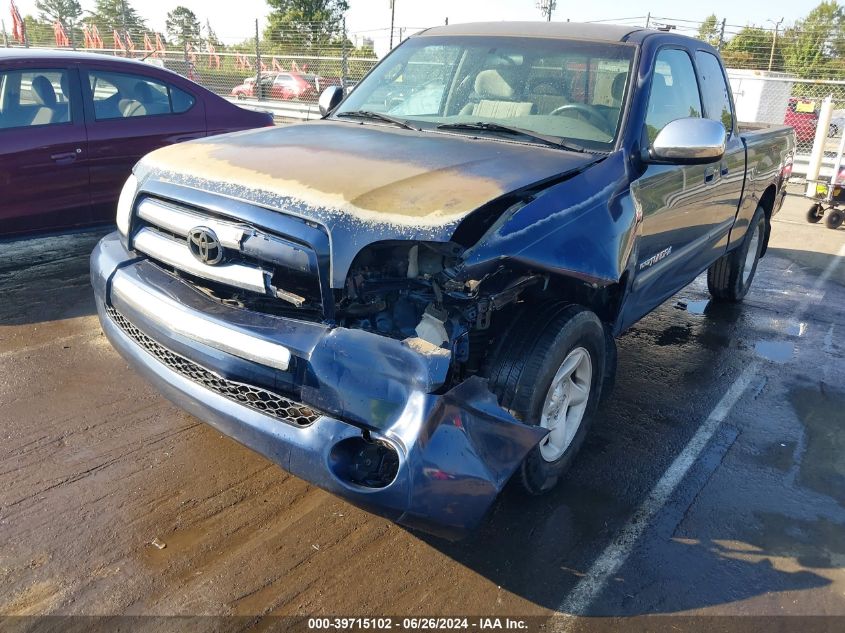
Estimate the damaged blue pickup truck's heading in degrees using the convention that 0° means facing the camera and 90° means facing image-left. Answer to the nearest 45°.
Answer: approximately 45°

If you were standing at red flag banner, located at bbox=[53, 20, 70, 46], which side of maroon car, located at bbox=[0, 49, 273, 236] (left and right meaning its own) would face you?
right

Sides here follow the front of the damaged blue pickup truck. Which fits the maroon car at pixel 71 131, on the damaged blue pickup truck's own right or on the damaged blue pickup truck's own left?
on the damaged blue pickup truck's own right

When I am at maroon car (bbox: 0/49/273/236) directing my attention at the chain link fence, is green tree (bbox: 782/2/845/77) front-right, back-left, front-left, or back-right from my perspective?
front-right

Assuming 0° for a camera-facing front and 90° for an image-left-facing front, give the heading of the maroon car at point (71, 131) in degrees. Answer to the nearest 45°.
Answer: approximately 90°

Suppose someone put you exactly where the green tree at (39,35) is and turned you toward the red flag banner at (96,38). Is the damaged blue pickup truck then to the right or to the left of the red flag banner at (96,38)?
right

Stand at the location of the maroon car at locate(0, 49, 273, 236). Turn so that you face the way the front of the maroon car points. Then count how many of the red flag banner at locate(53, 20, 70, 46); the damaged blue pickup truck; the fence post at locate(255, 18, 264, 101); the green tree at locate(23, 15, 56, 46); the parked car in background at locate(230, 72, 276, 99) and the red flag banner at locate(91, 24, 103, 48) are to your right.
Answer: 5

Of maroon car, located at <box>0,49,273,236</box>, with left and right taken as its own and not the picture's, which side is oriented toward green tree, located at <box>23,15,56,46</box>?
right
